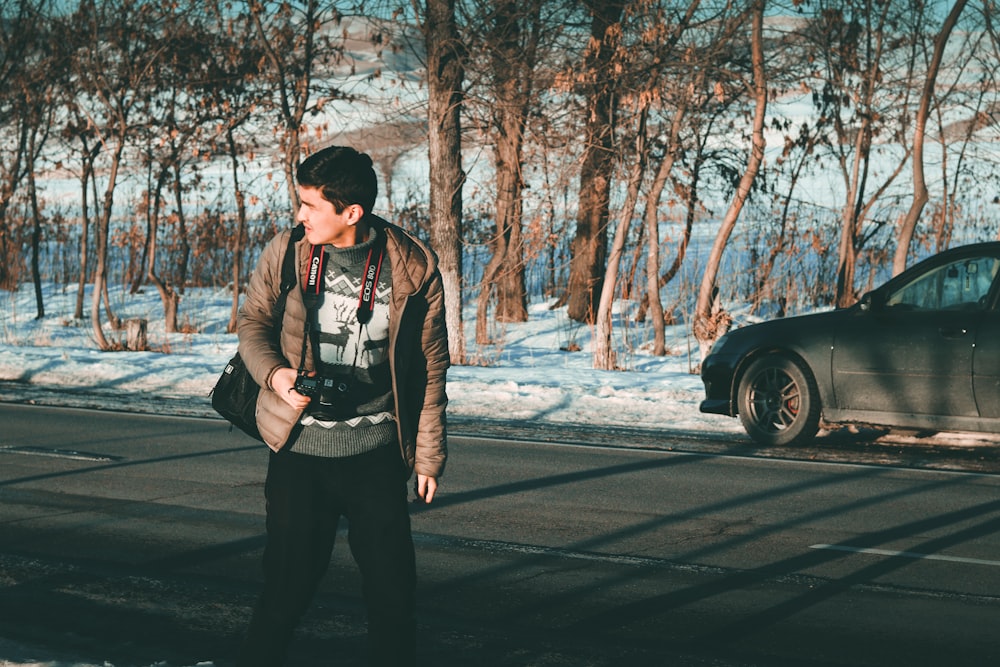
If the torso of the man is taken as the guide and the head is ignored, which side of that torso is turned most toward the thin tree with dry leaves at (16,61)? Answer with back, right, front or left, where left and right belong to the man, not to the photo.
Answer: back

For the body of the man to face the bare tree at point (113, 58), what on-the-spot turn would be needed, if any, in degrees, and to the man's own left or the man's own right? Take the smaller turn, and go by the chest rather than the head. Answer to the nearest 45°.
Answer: approximately 180°

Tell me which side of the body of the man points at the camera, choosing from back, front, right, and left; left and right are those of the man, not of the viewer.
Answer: front

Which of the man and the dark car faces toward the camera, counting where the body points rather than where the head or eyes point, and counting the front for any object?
the man

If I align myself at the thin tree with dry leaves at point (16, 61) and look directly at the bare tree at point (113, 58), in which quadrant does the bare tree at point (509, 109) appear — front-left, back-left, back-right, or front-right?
front-left

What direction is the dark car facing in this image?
to the viewer's left

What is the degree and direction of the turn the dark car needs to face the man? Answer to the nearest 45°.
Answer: approximately 90° to its left

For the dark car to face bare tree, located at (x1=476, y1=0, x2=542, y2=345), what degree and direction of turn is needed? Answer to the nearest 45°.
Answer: approximately 45° to its right

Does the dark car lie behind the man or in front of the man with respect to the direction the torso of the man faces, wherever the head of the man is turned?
behind

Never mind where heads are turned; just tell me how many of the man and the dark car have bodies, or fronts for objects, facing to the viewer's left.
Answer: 1

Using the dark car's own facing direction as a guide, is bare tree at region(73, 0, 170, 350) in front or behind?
in front

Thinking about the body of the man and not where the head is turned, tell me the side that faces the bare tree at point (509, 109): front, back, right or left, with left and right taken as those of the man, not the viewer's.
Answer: back

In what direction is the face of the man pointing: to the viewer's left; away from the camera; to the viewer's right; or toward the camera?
to the viewer's left
